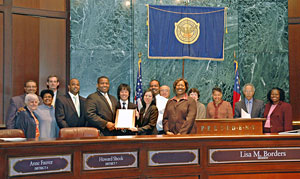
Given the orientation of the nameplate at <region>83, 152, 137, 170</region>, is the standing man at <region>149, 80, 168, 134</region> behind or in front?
behind

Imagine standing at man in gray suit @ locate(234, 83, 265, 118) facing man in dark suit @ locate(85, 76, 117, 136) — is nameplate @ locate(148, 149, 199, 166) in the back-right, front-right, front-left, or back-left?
front-left

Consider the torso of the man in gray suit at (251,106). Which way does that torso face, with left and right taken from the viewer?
facing the viewer

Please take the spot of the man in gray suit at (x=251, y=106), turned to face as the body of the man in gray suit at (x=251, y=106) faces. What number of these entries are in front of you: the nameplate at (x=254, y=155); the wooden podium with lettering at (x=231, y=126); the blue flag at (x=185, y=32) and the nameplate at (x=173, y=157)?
3

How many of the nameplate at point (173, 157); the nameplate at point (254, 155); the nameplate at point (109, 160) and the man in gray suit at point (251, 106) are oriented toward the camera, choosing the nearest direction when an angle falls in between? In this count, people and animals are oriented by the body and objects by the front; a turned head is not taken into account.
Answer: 4

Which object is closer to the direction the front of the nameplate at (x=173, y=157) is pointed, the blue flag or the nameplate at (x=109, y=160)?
the nameplate

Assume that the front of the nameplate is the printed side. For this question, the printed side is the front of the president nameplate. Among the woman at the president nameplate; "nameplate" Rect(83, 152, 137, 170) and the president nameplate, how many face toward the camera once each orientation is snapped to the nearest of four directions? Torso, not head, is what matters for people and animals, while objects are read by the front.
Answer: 3

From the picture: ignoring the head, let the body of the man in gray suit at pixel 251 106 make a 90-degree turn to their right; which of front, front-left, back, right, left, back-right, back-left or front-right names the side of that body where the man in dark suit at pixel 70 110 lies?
front-left

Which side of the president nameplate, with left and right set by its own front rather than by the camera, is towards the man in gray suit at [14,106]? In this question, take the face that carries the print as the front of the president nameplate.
right

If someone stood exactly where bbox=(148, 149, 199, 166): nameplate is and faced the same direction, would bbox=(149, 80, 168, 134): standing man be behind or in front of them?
behind

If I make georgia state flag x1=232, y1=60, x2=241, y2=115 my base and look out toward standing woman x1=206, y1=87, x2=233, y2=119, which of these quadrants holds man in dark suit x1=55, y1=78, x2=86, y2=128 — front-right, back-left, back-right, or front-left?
front-right

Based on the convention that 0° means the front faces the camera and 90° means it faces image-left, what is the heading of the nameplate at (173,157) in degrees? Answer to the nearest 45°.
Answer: approximately 0°

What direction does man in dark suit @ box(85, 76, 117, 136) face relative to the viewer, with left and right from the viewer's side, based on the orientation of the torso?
facing the viewer and to the right of the viewer

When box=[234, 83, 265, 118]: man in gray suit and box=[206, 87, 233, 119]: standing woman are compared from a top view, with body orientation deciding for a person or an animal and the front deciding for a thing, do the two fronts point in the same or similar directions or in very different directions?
same or similar directions

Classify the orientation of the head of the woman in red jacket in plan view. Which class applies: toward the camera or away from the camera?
toward the camera
